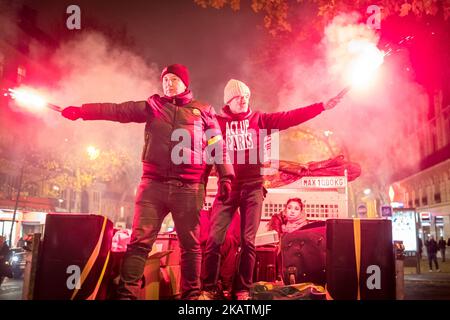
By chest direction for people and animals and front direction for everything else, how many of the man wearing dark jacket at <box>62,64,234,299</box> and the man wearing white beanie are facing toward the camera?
2

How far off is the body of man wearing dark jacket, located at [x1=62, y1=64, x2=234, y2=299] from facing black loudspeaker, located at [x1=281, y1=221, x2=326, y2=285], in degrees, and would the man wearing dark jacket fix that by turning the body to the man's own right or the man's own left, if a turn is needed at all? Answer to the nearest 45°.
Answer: approximately 90° to the man's own left

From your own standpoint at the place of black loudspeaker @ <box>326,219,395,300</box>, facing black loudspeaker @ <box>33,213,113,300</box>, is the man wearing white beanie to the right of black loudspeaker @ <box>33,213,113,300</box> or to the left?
right

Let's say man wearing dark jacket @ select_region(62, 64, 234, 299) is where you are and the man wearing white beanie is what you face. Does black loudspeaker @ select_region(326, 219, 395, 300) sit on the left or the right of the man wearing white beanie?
right

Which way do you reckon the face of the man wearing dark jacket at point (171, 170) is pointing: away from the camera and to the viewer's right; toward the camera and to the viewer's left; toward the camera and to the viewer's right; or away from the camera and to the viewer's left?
toward the camera and to the viewer's left

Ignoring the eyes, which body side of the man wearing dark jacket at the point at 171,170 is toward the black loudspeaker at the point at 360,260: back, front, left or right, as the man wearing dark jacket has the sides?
left

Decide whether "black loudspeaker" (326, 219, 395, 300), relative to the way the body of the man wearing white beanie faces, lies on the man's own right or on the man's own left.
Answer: on the man's own left

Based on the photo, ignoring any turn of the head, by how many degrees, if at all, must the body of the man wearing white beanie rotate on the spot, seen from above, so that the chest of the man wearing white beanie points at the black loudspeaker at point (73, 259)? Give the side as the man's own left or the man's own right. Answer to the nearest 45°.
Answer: approximately 45° to the man's own right

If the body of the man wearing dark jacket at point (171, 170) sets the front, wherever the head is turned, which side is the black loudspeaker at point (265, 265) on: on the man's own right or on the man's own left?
on the man's own left

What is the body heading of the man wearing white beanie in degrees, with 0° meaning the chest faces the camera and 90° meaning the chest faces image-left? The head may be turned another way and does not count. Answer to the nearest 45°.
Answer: approximately 0°

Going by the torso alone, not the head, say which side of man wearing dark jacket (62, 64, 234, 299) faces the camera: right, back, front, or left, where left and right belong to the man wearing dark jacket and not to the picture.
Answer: front
